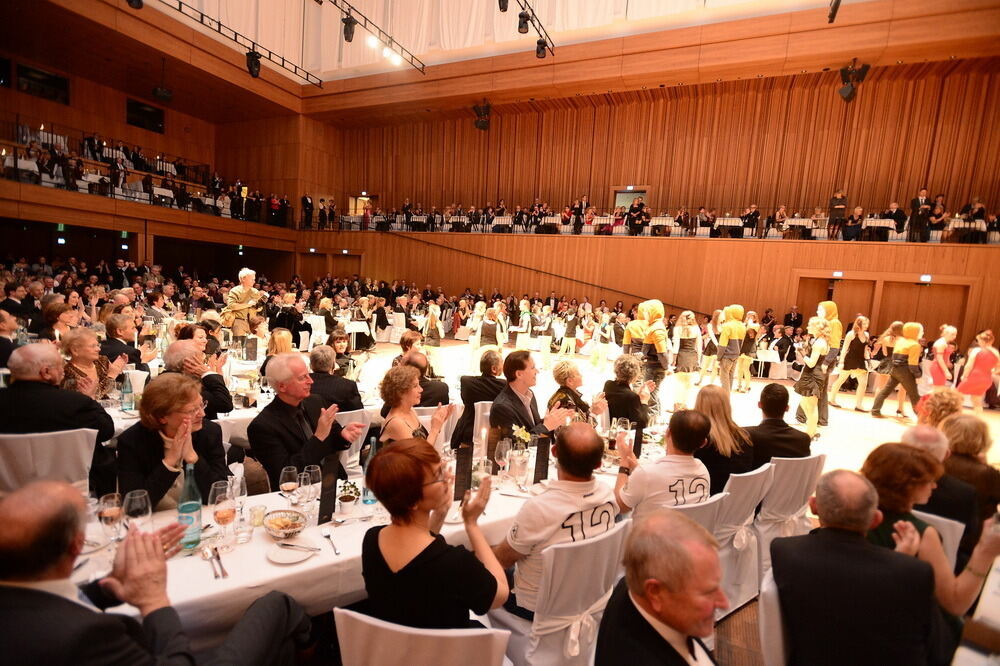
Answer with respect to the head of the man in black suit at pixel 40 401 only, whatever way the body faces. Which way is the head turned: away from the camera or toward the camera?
away from the camera

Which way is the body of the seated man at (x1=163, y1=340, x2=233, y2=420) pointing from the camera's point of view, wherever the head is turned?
to the viewer's right

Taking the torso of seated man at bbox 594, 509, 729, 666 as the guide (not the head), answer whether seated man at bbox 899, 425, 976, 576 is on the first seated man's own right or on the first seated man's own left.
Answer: on the first seated man's own left

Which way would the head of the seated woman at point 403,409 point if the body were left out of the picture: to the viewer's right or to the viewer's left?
to the viewer's right

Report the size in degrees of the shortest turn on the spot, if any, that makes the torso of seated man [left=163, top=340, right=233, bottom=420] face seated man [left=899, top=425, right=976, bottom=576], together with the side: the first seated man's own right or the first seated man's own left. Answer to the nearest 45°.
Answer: approximately 45° to the first seated man's own right

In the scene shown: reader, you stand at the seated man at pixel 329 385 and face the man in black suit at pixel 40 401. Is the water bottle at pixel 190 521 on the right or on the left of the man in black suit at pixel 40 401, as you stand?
left

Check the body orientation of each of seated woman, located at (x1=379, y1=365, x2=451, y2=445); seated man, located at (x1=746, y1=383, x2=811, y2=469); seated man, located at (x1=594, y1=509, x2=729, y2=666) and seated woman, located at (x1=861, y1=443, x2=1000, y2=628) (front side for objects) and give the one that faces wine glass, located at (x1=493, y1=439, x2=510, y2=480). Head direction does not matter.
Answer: seated woman, located at (x1=379, y1=365, x2=451, y2=445)

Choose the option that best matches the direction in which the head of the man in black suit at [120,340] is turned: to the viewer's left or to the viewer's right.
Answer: to the viewer's right

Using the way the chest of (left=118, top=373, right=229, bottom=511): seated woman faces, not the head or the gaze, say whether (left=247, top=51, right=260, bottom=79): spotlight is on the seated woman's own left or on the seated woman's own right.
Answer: on the seated woman's own left

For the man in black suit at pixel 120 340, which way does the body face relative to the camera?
to the viewer's right

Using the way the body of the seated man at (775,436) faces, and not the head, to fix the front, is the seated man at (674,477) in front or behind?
behind

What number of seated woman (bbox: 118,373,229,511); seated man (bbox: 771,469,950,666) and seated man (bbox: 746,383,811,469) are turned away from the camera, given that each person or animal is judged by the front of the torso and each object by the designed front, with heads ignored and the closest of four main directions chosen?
2

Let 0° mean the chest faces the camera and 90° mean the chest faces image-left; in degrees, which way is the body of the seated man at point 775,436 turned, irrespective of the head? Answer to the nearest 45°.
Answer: approximately 180°
